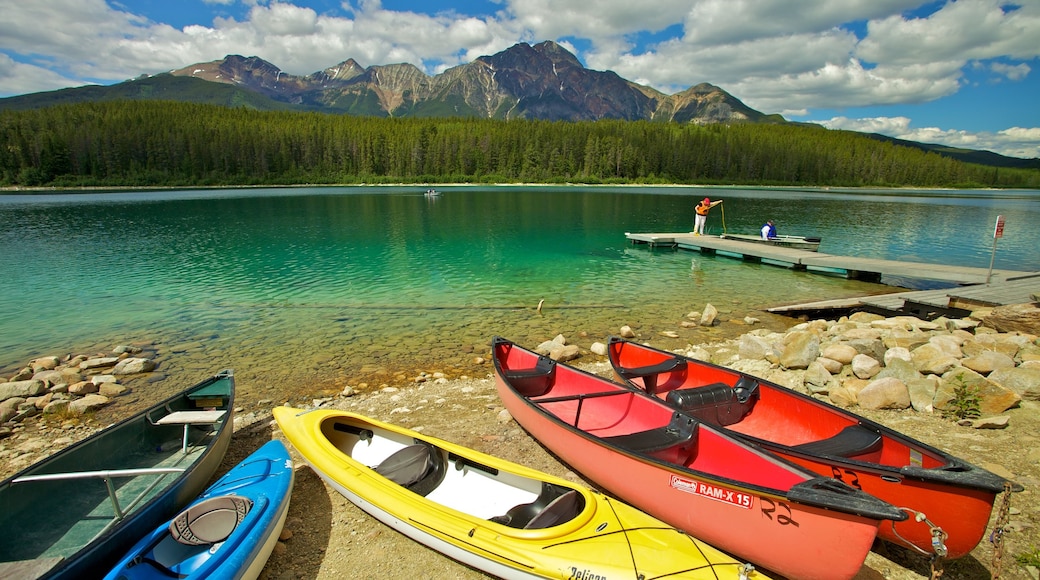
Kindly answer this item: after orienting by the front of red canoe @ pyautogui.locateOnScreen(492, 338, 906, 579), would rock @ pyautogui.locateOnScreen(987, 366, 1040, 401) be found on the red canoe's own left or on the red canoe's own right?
on the red canoe's own left

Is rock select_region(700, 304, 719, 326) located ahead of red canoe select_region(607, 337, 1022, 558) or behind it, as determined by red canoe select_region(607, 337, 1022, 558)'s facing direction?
behind

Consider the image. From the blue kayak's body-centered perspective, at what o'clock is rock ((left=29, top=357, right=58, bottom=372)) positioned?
The rock is roughly at 4 o'clock from the blue kayak.

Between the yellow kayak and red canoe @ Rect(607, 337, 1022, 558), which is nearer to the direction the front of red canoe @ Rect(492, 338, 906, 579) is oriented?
the red canoe

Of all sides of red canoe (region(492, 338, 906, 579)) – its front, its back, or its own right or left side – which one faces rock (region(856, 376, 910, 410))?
left

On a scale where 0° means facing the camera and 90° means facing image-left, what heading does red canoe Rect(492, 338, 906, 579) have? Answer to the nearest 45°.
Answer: approximately 315°

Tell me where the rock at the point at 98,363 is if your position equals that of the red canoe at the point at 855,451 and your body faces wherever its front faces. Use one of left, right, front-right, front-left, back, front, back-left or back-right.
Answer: back-right

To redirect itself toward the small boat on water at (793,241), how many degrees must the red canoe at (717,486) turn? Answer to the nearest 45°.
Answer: approximately 135° to its left

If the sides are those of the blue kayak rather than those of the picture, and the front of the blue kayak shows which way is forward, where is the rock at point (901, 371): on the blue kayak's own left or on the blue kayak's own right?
on the blue kayak's own left

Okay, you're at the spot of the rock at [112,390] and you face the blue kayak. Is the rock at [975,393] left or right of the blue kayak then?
left
